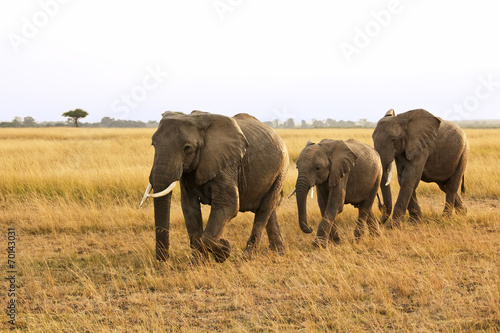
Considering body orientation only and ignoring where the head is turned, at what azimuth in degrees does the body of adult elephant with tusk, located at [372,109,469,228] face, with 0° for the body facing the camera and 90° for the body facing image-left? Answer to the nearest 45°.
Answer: approximately 45°

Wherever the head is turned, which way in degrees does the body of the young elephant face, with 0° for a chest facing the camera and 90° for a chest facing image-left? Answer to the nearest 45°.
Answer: approximately 45°

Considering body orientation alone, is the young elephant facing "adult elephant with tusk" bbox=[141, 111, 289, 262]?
yes

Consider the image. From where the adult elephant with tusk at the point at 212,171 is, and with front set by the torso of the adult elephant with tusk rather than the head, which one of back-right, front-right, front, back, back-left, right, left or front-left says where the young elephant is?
back

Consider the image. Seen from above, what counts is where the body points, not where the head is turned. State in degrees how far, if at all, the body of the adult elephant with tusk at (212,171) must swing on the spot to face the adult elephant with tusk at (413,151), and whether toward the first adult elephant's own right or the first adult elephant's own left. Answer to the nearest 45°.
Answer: approximately 180°

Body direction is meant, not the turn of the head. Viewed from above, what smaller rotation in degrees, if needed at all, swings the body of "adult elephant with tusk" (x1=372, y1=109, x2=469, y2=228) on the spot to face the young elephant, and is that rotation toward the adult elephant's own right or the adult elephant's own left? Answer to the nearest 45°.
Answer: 0° — it already faces it

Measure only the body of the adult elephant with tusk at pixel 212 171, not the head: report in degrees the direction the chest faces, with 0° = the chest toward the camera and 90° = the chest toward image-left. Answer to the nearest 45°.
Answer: approximately 45°

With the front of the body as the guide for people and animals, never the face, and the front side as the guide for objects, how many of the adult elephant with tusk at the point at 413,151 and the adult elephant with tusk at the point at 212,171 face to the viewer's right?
0
